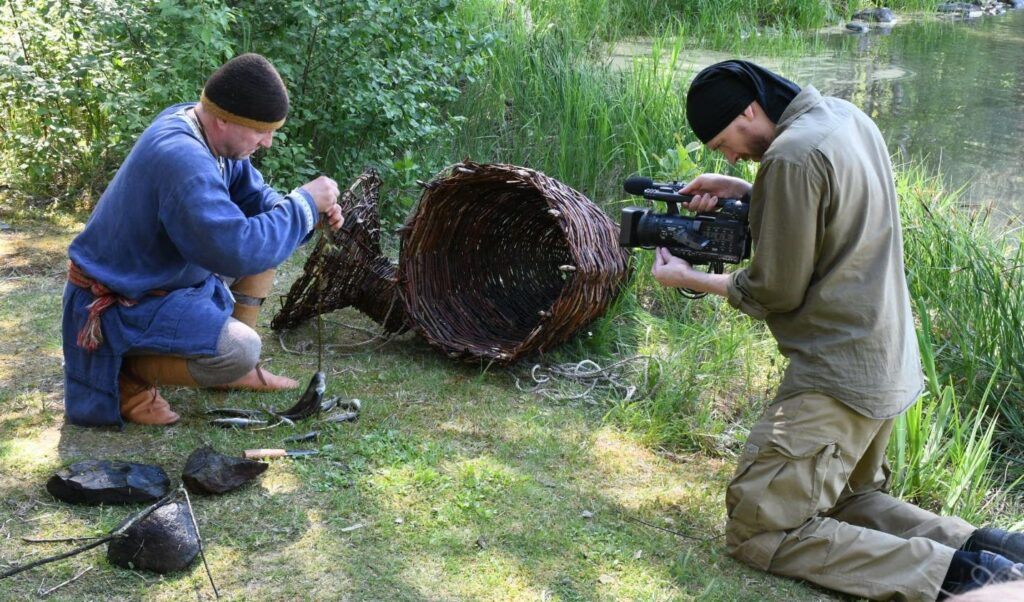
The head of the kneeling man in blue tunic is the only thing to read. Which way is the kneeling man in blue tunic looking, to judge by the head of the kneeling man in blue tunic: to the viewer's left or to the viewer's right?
to the viewer's right

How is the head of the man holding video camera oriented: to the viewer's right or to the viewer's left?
to the viewer's left

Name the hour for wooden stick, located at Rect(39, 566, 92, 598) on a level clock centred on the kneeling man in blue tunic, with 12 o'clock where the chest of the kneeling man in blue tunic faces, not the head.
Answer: The wooden stick is roughly at 4 o'clock from the kneeling man in blue tunic.

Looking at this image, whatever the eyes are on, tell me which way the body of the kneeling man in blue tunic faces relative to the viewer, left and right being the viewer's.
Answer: facing to the right of the viewer

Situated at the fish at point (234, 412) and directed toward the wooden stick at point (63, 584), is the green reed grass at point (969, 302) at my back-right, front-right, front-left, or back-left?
back-left

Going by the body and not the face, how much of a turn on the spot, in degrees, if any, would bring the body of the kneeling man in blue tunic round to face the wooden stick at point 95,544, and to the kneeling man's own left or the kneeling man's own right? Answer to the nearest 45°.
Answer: approximately 90° to the kneeling man's own right

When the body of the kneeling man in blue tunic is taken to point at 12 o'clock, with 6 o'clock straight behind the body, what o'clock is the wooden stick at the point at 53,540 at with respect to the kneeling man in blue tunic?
The wooden stick is roughly at 4 o'clock from the kneeling man in blue tunic.

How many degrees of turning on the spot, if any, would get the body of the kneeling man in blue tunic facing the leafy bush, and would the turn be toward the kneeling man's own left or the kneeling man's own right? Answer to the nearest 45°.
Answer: approximately 90° to the kneeling man's own left

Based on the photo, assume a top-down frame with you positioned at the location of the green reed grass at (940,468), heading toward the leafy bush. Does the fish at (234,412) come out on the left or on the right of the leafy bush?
left

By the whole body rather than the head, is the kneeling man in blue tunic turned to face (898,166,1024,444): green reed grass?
yes
